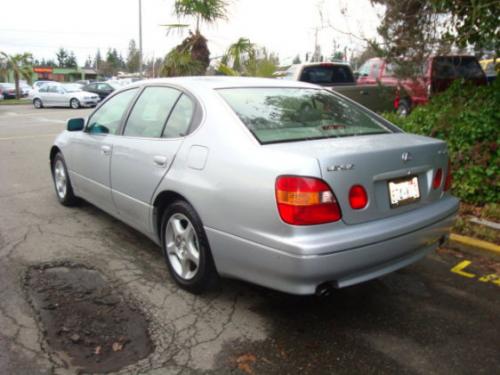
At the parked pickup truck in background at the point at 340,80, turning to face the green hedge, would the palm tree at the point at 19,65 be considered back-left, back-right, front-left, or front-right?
back-right

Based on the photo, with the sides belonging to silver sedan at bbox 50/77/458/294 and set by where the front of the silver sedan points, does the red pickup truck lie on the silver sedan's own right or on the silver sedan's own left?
on the silver sedan's own right

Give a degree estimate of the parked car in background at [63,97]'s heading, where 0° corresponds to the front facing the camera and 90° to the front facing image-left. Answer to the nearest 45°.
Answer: approximately 315°

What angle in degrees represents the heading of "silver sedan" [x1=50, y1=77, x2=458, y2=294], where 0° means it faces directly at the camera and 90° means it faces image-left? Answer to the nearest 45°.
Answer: approximately 135°

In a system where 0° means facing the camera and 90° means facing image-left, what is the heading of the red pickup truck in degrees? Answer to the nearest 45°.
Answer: approximately 135°
